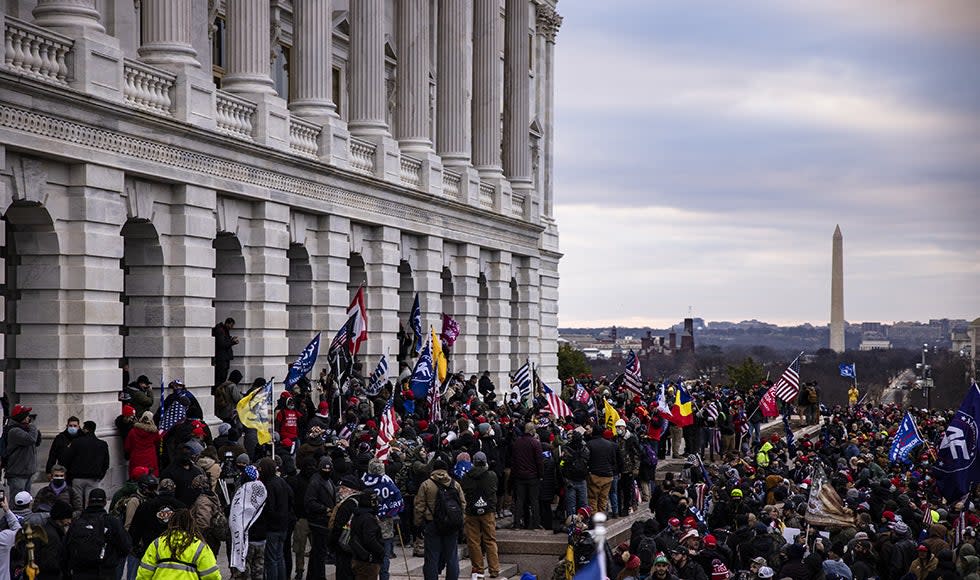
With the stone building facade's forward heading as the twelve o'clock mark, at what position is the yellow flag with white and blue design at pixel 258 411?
The yellow flag with white and blue design is roughly at 1 o'clock from the stone building facade.

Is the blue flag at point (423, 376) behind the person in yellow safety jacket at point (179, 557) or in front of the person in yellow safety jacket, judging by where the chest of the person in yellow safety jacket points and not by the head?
in front

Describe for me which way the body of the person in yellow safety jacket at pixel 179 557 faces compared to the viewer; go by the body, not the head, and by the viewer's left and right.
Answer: facing away from the viewer

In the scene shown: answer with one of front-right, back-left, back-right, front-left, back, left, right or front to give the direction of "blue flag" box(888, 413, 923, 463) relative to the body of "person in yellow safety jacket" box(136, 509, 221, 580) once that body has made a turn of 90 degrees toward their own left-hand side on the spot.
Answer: back-right

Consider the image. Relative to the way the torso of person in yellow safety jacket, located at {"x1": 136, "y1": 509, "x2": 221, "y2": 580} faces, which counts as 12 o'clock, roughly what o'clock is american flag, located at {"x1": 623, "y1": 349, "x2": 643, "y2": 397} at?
The american flag is roughly at 1 o'clock from the person in yellow safety jacket.

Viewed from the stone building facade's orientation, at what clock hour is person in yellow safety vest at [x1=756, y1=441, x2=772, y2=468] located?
The person in yellow safety vest is roughly at 10 o'clock from the stone building facade.

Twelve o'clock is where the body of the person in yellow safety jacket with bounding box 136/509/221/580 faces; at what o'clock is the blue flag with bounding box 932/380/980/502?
The blue flag is roughly at 2 o'clock from the person in yellow safety jacket.

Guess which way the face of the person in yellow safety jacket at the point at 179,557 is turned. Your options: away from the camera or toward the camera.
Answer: away from the camera
